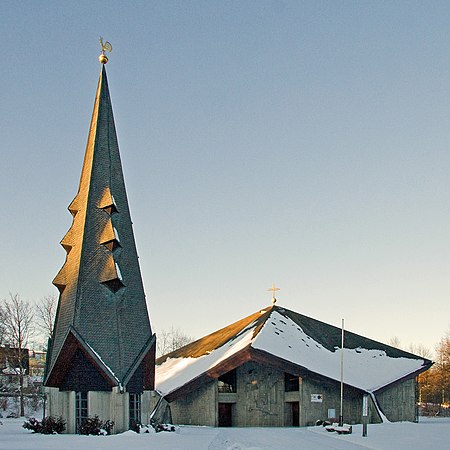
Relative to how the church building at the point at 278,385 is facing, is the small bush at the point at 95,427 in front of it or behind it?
in front

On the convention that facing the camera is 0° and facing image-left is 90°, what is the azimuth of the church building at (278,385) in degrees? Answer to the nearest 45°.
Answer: approximately 0°

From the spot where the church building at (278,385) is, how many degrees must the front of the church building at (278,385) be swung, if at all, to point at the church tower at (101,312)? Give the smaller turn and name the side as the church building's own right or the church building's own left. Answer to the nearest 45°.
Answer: approximately 45° to the church building's own right

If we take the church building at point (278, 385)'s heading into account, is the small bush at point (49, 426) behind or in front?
in front

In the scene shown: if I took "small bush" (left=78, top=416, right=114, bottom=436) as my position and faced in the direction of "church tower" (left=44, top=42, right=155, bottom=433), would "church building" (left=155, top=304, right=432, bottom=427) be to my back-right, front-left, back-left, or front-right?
front-right

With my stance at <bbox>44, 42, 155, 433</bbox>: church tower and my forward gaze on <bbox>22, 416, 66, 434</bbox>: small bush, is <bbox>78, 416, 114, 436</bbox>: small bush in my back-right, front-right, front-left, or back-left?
front-left
